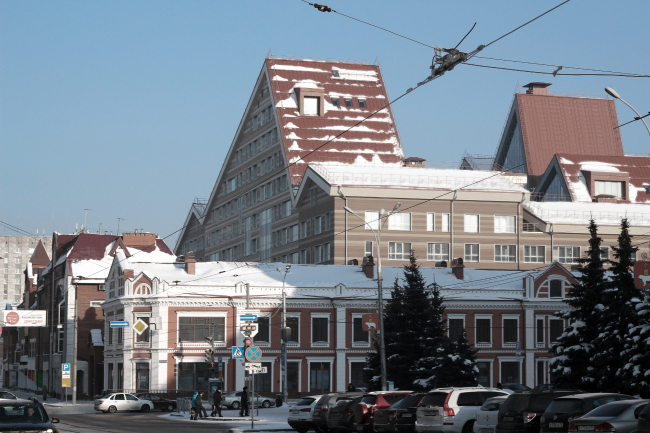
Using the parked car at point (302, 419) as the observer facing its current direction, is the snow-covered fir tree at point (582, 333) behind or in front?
in front

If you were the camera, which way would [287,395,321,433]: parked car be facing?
facing away from the viewer and to the right of the viewer

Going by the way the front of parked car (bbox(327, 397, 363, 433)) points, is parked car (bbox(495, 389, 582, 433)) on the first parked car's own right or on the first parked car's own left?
on the first parked car's own right

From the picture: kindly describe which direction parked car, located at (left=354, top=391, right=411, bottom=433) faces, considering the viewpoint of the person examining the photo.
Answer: facing away from the viewer and to the right of the viewer

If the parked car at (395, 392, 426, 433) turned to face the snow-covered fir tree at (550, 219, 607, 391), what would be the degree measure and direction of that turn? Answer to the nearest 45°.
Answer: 0° — it already faces it

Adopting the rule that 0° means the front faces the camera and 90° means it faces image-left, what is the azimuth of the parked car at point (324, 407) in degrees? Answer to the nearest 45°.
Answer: approximately 225°

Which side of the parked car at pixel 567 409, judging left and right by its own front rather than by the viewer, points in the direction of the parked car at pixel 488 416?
left

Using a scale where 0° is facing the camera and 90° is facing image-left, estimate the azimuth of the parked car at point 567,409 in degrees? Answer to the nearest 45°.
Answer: approximately 225°

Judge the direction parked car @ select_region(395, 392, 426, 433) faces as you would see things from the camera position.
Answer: facing away from the viewer and to the right of the viewer

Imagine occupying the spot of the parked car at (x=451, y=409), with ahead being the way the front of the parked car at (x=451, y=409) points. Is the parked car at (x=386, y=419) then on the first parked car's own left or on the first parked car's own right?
on the first parked car's own left

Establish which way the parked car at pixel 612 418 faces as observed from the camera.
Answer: facing away from the viewer and to the right of the viewer

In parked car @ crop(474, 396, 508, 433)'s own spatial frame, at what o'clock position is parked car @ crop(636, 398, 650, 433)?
parked car @ crop(636, 398, 650, 433) is roughly at 4 o'clock from parked car @ crop(474, 396, 508, 433).

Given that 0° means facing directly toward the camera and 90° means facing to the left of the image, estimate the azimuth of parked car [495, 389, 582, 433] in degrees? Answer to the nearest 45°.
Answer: approximately 225°
